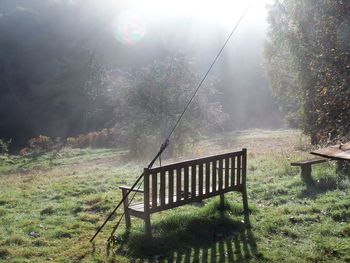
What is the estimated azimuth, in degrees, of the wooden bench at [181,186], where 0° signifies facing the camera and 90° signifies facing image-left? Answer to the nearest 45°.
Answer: approximately 135°

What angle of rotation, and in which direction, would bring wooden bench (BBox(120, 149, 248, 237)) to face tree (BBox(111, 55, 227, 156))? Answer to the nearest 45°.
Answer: approximately 45° to its right
